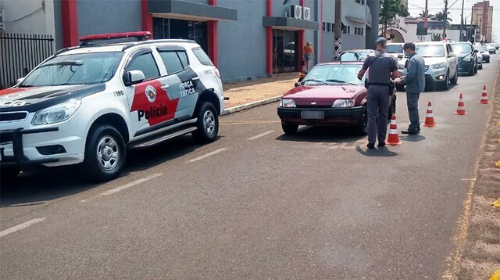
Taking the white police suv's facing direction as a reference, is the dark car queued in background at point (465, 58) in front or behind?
behind

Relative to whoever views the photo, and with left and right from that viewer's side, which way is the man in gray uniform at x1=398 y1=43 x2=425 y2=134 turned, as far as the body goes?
facing to the left of the viewer

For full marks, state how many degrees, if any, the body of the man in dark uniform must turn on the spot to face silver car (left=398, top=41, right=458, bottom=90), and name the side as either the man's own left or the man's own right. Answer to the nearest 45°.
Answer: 0° — they already face it

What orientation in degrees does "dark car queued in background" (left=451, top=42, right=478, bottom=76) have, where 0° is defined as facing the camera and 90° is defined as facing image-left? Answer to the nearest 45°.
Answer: approximately 45°

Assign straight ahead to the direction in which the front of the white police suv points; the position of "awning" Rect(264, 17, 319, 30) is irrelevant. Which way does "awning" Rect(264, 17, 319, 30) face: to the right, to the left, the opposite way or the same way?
to the left

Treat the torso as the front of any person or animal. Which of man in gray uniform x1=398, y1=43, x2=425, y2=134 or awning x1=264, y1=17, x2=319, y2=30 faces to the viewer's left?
the man in gray uniform
